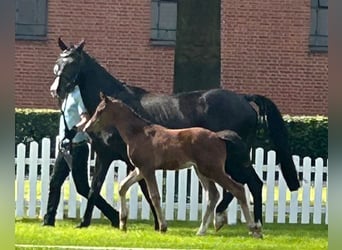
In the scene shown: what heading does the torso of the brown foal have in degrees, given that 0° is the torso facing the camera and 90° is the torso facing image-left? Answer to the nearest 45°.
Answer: approximately 90°

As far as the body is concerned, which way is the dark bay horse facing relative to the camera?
to the viewer's left

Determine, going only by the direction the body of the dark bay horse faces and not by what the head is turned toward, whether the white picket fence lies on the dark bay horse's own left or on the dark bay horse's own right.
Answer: on the dark bay horse's own right

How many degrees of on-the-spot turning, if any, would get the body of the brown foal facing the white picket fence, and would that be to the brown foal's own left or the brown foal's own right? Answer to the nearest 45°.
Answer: approximately 90° to the brown foal's own right

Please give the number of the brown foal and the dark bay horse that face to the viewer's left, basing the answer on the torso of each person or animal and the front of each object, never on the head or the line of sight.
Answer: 2
